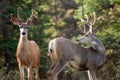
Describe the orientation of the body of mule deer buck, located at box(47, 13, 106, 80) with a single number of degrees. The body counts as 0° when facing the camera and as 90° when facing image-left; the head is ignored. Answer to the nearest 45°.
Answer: approximately 270°

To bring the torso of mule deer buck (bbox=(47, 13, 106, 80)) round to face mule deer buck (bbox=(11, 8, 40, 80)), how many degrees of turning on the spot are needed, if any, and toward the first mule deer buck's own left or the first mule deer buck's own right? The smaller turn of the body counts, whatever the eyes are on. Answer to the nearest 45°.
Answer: approximately 180°
